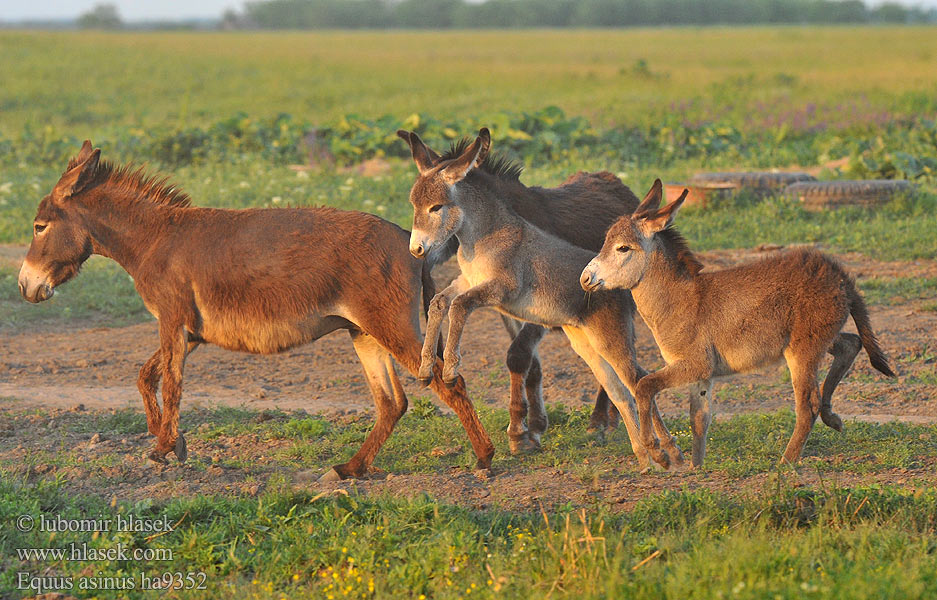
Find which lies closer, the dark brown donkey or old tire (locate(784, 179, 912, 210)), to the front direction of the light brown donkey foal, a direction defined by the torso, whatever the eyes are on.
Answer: the dark brown donkey

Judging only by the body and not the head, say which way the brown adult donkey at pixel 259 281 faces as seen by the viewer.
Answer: to the viewer's left

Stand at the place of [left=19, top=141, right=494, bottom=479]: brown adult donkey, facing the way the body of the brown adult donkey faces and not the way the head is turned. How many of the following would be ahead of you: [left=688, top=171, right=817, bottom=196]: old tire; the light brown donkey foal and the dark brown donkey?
0

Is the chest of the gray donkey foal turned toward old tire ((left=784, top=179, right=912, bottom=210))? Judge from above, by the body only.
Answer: no

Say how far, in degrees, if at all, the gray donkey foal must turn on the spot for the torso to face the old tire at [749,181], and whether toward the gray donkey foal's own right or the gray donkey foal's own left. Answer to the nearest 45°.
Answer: approximately 90° to the gray donkey foal's own right

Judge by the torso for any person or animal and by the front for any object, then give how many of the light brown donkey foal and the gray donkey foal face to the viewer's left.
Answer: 2

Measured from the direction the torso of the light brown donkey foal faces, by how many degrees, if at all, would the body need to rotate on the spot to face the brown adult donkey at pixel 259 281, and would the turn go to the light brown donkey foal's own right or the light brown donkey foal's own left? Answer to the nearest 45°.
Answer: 0° — it already faces it

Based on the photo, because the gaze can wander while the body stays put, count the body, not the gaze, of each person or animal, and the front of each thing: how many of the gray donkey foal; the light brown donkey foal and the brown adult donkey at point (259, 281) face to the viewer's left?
3

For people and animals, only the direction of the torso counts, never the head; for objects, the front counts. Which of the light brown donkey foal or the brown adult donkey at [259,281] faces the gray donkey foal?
the light brown donkey foal

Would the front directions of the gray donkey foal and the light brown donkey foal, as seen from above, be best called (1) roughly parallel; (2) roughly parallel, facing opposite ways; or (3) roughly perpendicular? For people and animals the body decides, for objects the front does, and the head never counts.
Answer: roughly parallel

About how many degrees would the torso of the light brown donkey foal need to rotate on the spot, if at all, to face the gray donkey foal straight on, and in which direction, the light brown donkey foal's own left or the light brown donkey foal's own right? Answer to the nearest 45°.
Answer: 0° — it already faces it

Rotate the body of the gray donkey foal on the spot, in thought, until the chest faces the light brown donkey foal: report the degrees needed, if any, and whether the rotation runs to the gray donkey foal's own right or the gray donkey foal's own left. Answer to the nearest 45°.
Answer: approximately 180°

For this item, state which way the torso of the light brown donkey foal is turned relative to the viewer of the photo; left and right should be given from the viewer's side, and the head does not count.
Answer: facing to the left of the viewer

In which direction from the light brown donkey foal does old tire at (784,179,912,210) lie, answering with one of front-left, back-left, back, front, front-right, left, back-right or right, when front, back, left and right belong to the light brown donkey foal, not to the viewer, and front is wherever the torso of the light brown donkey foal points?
right

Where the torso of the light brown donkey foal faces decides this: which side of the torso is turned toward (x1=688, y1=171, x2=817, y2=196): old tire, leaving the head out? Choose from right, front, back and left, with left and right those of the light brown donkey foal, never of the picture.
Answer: right

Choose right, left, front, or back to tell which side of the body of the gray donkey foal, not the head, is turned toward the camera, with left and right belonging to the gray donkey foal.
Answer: left

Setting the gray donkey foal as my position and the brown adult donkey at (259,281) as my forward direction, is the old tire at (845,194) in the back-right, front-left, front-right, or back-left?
back-right

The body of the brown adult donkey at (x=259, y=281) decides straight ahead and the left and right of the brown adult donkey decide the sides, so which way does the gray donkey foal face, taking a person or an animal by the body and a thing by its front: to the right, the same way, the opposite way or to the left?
the same way
